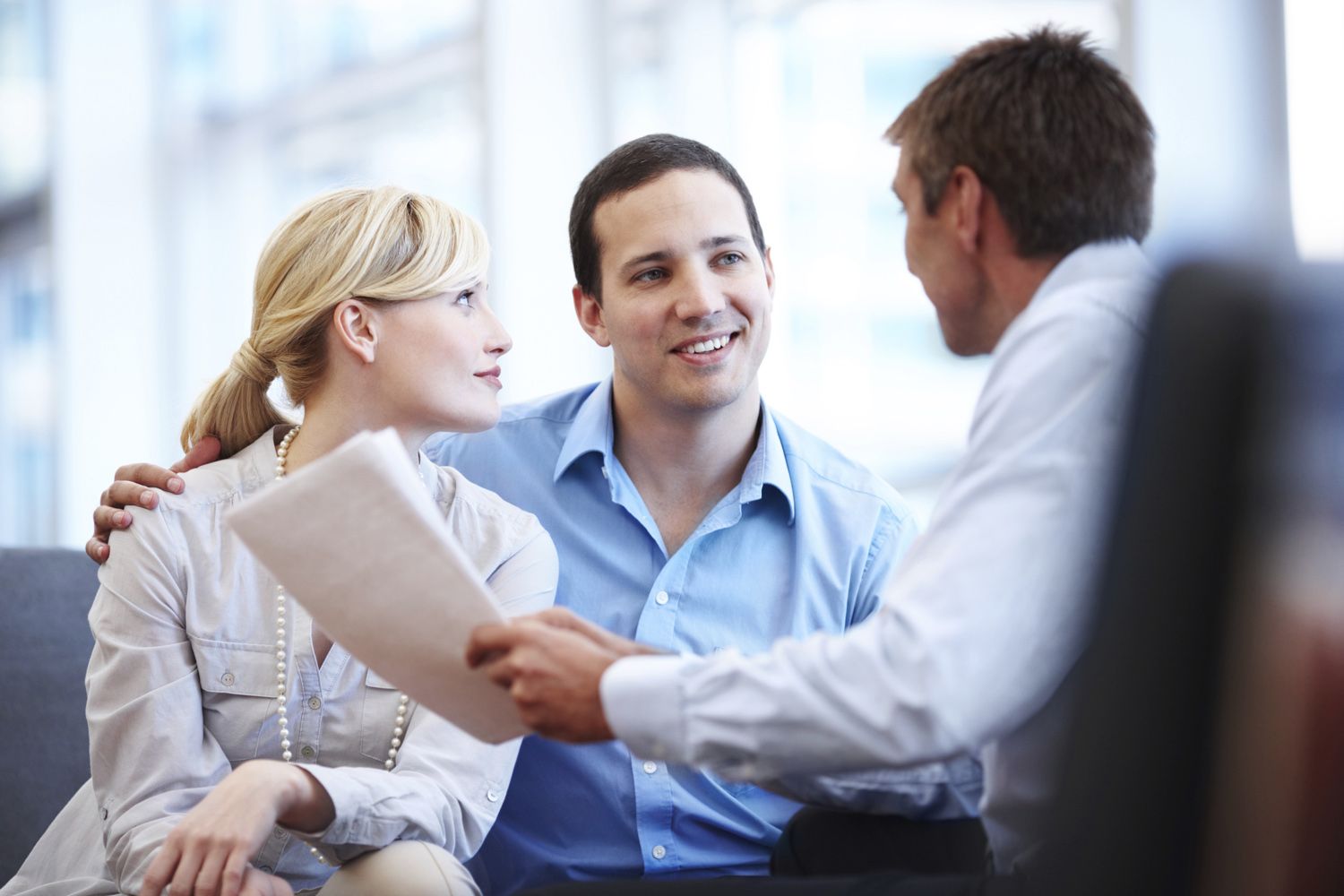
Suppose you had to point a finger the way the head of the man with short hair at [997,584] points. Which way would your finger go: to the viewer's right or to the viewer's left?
to the viewer's left

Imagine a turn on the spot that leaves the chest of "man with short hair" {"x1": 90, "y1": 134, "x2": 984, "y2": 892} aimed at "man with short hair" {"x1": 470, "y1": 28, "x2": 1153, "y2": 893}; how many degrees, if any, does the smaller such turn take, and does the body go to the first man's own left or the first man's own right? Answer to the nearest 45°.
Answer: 0° — they already face them

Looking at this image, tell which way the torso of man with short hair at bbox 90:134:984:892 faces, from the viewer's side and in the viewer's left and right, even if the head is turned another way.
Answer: facing the viewer

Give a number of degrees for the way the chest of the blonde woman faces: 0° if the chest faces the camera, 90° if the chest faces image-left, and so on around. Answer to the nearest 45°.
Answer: approximately 315°

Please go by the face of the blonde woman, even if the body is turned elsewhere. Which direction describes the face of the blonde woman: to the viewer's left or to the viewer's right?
to the viewer's right

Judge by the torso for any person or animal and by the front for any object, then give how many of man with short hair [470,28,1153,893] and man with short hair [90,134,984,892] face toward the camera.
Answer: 1

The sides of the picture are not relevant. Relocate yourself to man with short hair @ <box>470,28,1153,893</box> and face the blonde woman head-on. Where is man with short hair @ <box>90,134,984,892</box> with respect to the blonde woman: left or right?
right

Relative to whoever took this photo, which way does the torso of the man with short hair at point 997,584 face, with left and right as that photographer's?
facing away from the viewer and to the left of the viewer

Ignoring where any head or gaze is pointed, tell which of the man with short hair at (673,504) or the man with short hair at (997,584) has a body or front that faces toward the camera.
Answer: the man with short hair at (673,504)

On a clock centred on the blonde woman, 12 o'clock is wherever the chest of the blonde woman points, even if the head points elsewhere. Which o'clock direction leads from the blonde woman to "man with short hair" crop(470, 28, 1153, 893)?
The man with short hair is roughly at 10 o'clock from the blonde woman.
